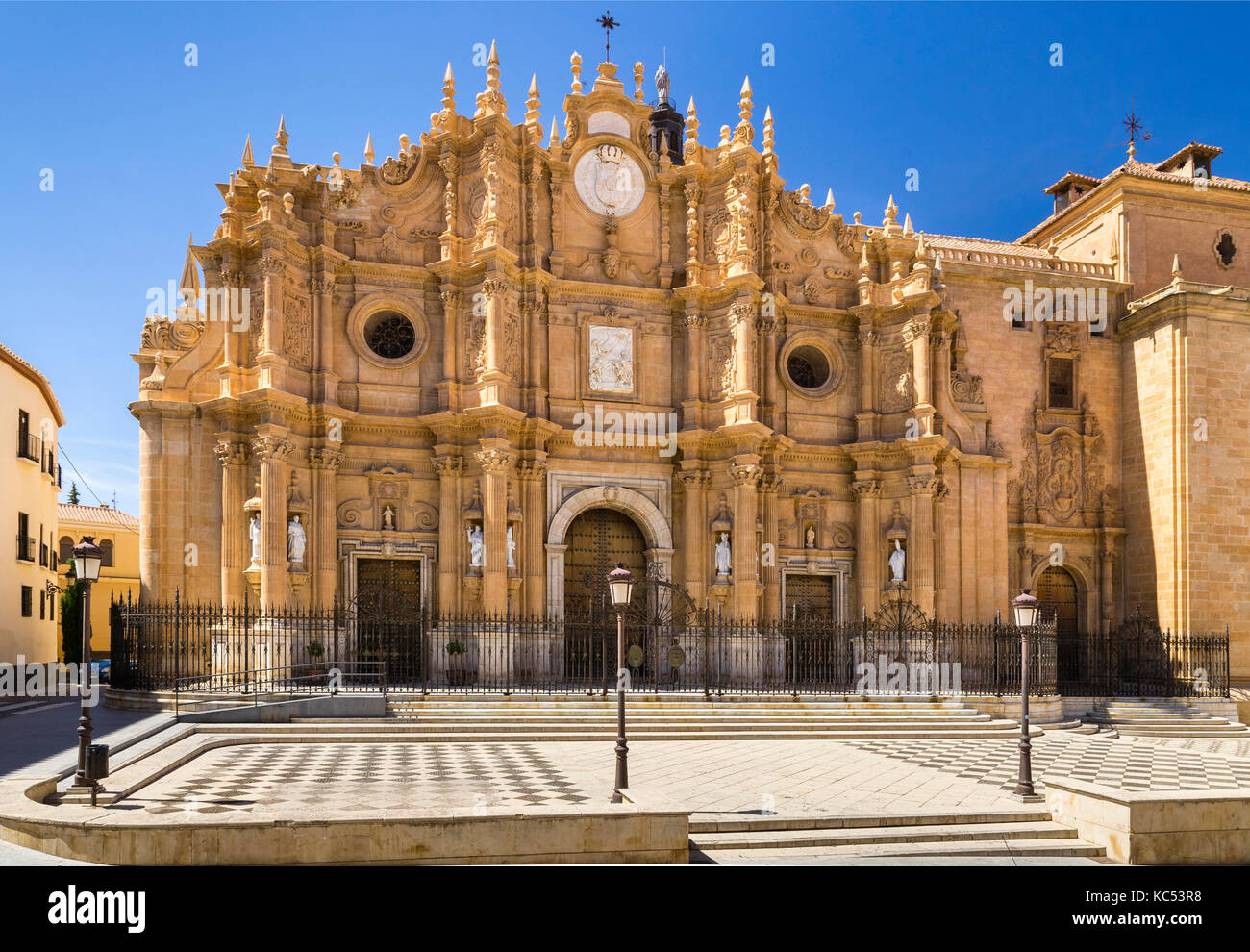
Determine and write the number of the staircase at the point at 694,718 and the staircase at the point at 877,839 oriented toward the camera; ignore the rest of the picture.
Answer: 2

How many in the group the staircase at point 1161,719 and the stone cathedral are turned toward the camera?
2

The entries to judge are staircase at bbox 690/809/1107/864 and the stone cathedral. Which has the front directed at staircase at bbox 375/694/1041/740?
the stone cathedral

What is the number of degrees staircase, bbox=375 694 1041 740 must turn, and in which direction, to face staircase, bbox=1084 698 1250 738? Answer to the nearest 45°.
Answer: approximately 135° to its left

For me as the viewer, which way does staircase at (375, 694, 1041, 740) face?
facing the viewer

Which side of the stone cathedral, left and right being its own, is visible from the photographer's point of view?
front

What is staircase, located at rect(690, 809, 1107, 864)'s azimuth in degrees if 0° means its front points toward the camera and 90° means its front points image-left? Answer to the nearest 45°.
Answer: approximately 0°

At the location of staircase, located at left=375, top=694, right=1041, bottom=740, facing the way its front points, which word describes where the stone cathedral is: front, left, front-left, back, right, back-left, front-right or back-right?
back

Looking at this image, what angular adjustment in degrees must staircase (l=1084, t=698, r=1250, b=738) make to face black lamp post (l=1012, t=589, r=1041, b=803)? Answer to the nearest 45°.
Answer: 0° — it already faces it

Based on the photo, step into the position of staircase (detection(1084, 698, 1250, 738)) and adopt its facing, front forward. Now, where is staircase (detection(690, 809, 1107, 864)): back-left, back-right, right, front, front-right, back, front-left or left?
front

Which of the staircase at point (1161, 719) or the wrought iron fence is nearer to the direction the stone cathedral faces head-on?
the wrought iron fence

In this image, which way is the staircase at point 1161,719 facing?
toward the camera

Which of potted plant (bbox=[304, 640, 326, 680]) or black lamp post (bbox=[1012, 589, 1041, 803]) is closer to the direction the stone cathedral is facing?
the black lamp post
